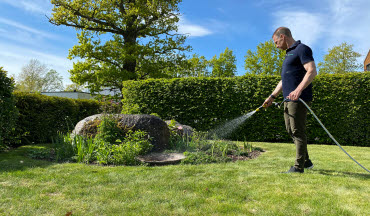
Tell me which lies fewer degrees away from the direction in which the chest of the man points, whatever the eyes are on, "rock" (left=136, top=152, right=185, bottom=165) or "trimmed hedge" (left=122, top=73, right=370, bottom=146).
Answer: the rock

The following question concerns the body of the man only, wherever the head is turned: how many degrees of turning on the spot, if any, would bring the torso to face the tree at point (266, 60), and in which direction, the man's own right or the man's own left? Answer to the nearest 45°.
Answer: approximately 90° to the man's own right

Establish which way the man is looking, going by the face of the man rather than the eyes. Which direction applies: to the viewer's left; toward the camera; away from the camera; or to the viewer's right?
to the viewer's left

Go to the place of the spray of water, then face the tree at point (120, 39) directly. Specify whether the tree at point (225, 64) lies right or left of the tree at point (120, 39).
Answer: right

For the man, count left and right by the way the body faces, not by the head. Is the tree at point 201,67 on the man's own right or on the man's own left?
on the man's own right

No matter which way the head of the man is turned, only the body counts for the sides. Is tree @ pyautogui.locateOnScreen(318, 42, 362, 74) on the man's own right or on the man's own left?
on the man's own right

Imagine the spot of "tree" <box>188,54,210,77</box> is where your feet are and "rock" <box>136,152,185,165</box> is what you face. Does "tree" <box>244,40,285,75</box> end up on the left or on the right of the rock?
left

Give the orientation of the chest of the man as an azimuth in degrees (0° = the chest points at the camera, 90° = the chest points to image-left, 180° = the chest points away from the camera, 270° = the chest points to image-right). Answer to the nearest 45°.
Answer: approximately 90°

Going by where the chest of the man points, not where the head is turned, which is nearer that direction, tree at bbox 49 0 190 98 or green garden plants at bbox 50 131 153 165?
the green garden plants

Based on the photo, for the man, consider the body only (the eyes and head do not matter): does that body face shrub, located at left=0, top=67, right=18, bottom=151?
yes
